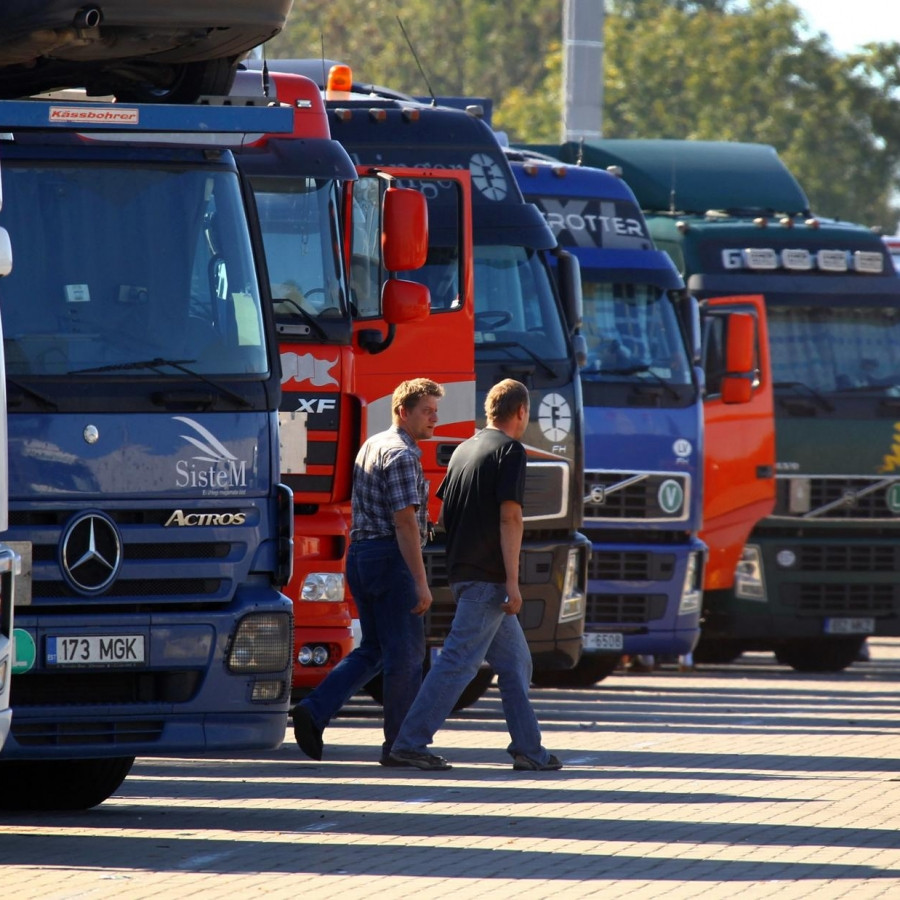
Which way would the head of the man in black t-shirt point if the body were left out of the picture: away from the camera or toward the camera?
away from the camera

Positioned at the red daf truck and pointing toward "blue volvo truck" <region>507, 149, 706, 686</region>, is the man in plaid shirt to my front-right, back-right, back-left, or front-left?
back-right

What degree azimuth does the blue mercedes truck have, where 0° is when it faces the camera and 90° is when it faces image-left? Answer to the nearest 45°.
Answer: approximately 0°

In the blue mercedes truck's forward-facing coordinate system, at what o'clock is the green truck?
The green truck is roughly at 7 o'clock from the blue mercedes truck.

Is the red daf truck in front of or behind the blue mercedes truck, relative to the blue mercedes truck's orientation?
behind
